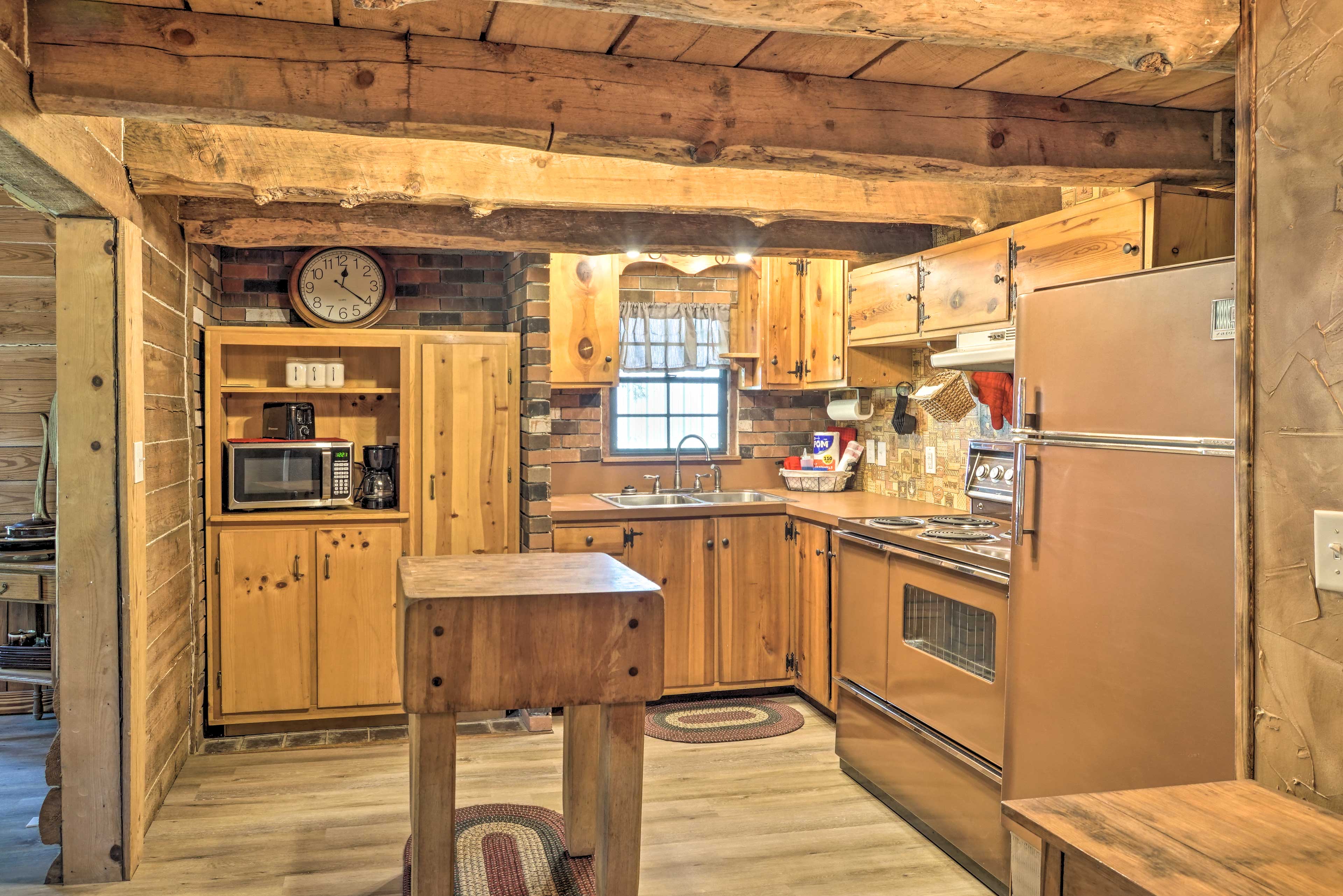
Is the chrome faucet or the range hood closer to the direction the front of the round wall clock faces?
the range hood

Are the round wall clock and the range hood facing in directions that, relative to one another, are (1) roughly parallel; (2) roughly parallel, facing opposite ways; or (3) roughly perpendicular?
roughly perpendicular

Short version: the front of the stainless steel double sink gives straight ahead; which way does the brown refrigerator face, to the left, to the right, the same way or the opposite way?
to the right

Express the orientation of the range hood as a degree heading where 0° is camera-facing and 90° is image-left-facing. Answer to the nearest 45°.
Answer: approximately 45°

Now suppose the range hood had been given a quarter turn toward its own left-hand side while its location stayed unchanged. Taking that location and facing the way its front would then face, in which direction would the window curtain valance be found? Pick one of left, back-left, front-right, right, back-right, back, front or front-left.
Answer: back

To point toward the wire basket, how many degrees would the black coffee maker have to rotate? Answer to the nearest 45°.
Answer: approximately 90° to its left

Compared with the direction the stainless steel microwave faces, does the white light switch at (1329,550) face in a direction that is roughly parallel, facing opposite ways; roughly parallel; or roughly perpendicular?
roughly perpendicular

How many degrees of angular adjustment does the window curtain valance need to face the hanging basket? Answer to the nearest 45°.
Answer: approximately 45° to its left

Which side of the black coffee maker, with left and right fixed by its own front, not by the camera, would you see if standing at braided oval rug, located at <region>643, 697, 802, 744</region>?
left

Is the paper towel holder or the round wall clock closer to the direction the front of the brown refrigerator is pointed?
the round wall clock

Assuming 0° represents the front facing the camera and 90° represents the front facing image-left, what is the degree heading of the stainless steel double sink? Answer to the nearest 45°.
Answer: approximately 0°

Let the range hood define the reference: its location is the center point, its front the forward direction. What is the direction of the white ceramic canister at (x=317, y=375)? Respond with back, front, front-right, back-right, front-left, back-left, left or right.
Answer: front-right
